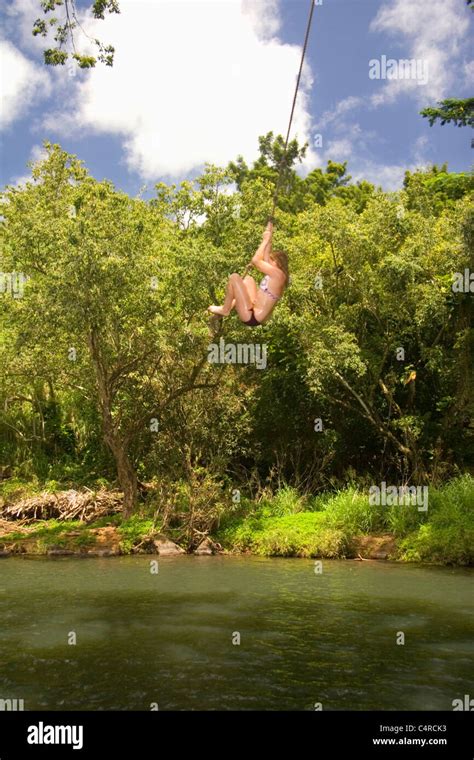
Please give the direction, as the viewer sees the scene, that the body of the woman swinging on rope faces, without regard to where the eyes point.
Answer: to the viewer's left

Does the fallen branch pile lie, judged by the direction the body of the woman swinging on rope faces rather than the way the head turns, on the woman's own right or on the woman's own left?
on the woman's own right
